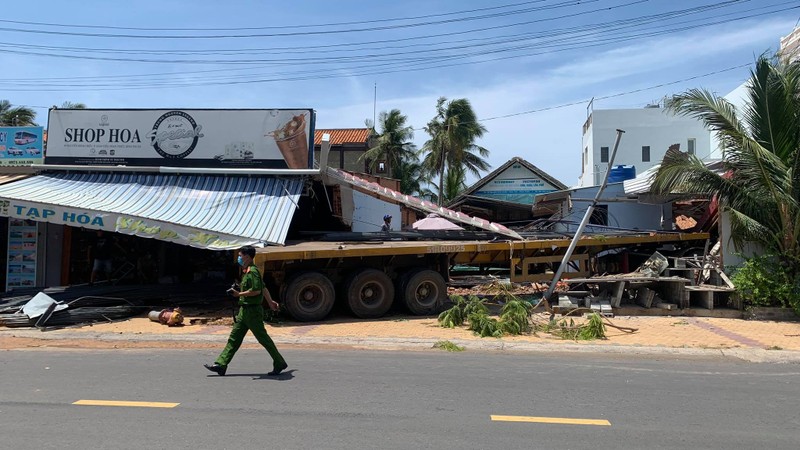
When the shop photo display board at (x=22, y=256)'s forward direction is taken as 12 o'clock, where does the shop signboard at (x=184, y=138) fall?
the shop signboard at (x=184, y=138) is roughly at 10 o'clock from the shop photo display board at (x=22, y=256).

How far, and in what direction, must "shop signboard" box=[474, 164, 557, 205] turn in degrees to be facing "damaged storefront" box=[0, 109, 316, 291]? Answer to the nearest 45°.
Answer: approximately 45° to its right

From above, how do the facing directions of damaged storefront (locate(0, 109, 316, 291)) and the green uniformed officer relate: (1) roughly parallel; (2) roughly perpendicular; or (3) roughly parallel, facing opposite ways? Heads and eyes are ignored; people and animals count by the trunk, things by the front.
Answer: roughly perpendicular

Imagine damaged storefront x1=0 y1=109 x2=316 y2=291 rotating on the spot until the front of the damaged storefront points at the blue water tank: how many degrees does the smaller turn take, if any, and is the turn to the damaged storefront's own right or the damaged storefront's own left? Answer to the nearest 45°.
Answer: approximately 90° to the damaged storefront's own left
